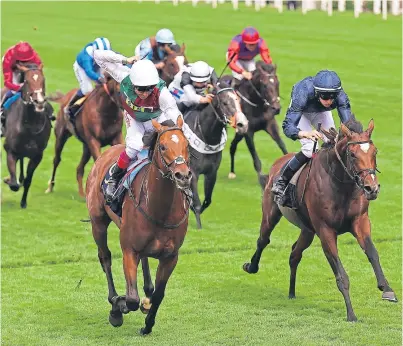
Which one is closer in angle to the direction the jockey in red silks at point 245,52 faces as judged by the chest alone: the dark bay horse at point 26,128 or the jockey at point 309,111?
the jockey

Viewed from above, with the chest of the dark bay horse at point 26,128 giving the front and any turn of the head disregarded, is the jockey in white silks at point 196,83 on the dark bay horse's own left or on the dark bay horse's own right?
on the dark bay horse's own left

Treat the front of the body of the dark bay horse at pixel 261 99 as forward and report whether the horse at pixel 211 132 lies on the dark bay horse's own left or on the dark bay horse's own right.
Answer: on the dark bay horse's own right

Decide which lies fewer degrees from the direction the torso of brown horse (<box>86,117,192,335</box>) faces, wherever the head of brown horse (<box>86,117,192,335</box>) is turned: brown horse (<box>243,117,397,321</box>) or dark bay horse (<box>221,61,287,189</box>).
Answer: the brown horse

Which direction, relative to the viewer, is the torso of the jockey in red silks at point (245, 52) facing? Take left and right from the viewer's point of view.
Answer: facing the viewer and to the right of the viewer

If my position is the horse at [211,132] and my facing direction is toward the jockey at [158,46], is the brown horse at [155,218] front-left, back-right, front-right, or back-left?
back-left

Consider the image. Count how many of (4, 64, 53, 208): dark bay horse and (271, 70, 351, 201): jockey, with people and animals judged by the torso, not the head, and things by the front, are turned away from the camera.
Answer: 0

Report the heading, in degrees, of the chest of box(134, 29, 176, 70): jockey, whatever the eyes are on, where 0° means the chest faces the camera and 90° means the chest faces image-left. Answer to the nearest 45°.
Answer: approximately 315°

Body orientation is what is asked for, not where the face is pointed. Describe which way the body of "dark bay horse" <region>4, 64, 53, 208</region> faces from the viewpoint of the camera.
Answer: toward the camera

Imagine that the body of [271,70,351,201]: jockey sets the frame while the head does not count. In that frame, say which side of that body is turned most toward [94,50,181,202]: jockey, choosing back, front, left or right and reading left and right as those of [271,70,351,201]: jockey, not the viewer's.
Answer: right
